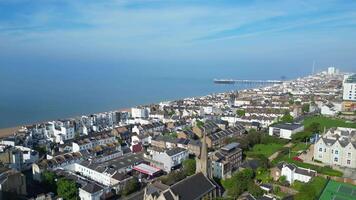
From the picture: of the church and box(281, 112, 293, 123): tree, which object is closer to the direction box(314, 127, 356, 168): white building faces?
the church

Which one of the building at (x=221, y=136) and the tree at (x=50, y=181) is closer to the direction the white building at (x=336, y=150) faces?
the tree

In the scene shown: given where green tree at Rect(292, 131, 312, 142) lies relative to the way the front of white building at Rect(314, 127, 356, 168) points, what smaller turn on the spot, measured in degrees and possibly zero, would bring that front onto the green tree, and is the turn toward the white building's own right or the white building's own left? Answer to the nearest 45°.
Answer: approximately 90° to the white building's own right

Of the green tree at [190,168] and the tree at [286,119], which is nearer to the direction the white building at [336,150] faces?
the green tree

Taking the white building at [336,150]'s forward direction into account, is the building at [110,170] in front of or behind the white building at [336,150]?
in front

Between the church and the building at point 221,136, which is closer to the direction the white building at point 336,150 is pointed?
the church

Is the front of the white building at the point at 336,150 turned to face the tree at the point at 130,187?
no

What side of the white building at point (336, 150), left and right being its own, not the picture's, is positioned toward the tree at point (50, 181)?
front

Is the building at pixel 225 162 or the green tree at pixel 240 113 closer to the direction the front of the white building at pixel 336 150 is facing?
the building

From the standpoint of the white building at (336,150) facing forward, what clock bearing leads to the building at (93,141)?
The building is roughly at 1 o'clock from the white building.

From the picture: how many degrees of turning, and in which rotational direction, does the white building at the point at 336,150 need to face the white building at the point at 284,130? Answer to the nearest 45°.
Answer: approximately 90° to its right

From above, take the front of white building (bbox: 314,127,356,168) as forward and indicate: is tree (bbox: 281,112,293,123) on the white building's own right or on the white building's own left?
on the white building's own right

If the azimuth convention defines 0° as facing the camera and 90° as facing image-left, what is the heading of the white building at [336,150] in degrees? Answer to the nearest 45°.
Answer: approximately 45°

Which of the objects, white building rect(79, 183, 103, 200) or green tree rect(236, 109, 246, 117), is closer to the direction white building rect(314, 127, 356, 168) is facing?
the white building

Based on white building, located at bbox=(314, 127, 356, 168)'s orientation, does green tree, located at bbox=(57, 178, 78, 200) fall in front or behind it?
in front
